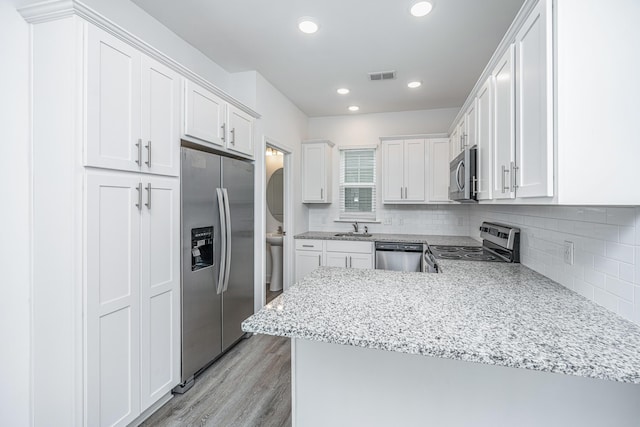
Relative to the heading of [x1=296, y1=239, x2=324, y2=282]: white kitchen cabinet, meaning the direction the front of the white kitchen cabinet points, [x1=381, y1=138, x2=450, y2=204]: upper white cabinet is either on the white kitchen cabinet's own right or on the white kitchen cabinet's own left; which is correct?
on the white kitchen cabinet's own left

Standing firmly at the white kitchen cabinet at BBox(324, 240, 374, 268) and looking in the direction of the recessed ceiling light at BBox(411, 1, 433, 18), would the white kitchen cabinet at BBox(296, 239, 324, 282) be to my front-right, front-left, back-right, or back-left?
back-right

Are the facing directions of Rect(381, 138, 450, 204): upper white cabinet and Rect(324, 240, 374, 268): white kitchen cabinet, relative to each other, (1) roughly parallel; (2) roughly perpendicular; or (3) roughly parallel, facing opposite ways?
roughly parallel

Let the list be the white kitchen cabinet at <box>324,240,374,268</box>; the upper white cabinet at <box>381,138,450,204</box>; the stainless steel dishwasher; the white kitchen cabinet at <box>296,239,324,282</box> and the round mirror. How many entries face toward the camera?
5

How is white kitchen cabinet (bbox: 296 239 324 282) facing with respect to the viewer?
toward the camera

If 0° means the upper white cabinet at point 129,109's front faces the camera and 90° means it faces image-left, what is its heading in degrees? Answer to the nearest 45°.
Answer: approximately 315°

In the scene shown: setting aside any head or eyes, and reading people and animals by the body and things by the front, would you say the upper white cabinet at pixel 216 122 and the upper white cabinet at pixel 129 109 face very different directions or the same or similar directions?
same or similar directions

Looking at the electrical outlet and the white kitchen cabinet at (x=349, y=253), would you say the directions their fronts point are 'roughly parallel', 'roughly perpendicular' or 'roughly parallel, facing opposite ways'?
roughly perpendicular

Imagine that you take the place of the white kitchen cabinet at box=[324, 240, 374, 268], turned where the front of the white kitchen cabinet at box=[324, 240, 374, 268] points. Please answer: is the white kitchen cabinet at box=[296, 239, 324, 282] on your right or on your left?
on your right

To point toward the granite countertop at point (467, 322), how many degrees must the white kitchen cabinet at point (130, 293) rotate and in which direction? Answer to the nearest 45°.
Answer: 0° — it already faces it

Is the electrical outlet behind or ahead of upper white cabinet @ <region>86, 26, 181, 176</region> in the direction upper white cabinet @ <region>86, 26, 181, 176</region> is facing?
ahead

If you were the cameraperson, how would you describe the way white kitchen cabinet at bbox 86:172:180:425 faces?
facing the viewer and to the right of the viewer

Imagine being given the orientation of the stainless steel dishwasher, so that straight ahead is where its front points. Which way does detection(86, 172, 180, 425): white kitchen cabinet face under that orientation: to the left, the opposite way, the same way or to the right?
to the left

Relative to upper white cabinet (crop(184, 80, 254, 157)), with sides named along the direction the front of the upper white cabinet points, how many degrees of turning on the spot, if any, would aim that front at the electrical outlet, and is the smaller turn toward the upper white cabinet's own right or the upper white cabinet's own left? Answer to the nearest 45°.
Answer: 0° — it already faces it

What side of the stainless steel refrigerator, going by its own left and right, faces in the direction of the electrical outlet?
front

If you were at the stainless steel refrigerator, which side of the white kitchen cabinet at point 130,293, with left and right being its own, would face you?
left

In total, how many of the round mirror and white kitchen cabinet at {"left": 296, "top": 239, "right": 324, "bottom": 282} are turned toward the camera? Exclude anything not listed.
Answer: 2

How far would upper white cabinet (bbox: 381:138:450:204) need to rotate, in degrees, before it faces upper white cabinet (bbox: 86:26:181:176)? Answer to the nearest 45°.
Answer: approximately 45° to its right

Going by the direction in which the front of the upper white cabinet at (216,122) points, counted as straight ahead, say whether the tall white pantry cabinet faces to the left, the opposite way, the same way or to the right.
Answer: the same way
